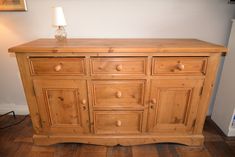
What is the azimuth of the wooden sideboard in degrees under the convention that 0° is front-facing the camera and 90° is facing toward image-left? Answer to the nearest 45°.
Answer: approximately 0°
